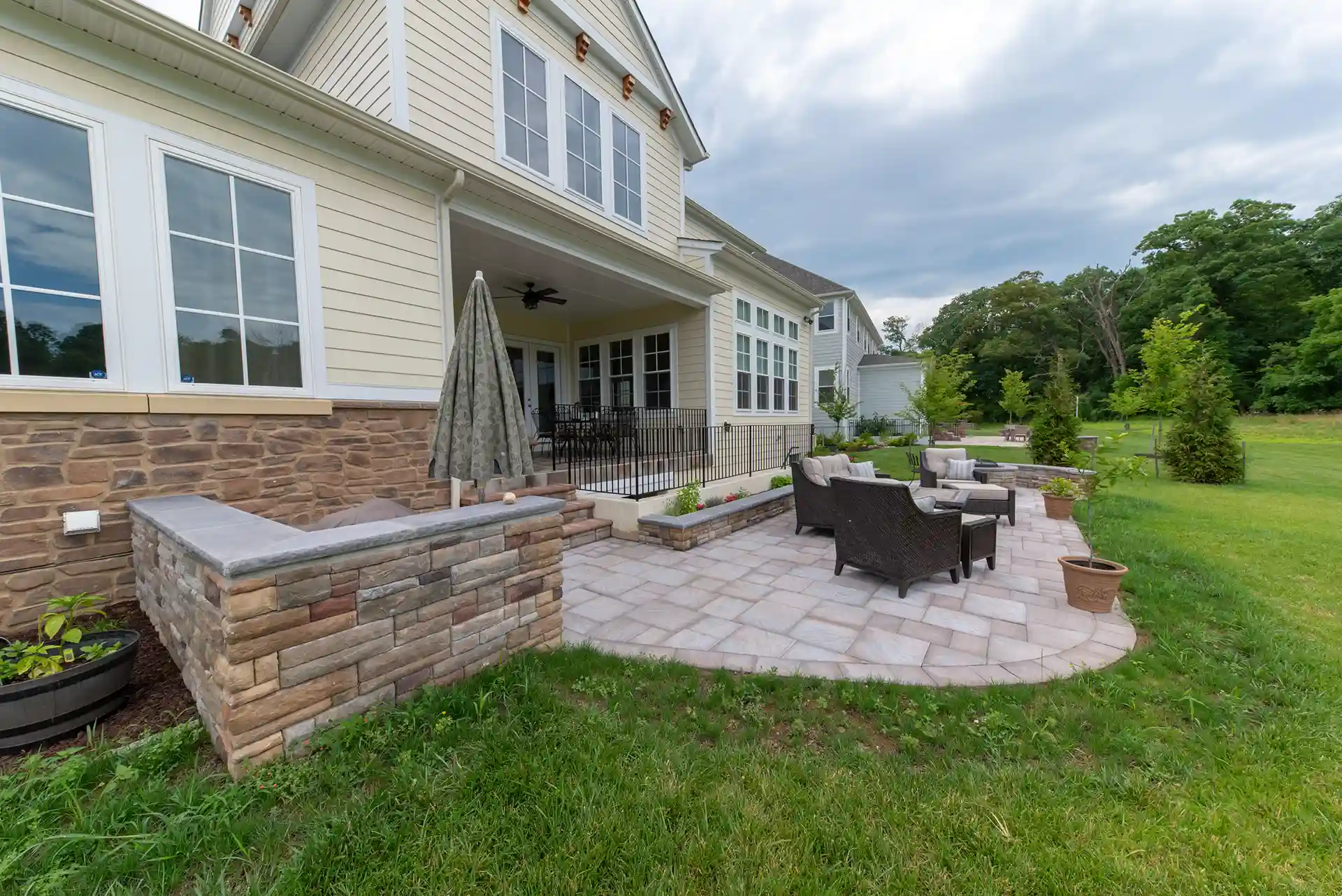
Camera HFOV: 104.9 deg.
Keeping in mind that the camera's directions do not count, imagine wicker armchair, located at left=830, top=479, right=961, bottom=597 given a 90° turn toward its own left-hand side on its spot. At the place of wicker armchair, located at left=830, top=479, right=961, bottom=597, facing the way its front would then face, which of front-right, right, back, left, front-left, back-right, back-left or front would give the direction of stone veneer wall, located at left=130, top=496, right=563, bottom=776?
left

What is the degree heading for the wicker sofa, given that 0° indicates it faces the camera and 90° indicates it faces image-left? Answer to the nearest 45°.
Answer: approximately 315°

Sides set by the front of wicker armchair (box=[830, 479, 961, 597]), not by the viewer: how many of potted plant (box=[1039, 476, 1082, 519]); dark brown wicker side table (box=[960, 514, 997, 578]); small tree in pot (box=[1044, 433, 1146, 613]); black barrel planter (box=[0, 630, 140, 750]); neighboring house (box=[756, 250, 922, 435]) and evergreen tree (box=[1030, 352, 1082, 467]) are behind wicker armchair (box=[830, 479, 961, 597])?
1

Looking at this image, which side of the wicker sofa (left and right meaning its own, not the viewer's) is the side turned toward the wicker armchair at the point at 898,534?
right

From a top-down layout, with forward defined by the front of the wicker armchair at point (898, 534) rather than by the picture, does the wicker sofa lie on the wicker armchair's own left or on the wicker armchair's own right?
on the wicker armchair's own left

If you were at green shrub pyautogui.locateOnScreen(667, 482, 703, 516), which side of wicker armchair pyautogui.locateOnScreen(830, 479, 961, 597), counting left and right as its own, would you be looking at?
left

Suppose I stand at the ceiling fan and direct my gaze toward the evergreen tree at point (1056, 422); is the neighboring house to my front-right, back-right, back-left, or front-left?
front-left

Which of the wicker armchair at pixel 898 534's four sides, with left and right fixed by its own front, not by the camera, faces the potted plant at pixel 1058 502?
front

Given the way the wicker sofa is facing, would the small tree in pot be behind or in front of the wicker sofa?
in front

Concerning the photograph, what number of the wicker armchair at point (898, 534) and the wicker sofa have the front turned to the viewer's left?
0

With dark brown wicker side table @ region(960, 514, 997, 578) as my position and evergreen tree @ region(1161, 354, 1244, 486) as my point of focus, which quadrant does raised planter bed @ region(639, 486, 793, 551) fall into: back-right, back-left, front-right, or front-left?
back-left

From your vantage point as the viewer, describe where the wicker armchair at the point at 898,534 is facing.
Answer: facing away from the viewer and to the right of the viewer

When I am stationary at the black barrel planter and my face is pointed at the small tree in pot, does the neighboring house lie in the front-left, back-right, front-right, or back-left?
front-left

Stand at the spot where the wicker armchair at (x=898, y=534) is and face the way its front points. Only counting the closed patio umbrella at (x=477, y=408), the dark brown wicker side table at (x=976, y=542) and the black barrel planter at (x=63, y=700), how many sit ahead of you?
1

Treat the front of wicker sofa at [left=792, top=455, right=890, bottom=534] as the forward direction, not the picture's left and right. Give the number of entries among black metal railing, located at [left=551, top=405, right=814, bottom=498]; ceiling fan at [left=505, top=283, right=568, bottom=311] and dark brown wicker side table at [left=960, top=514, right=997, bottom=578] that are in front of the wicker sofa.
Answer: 1

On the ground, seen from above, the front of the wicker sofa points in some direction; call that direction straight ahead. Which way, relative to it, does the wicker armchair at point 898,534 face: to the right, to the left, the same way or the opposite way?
to the left

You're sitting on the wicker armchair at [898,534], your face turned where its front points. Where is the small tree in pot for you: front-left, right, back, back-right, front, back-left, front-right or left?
front-right
